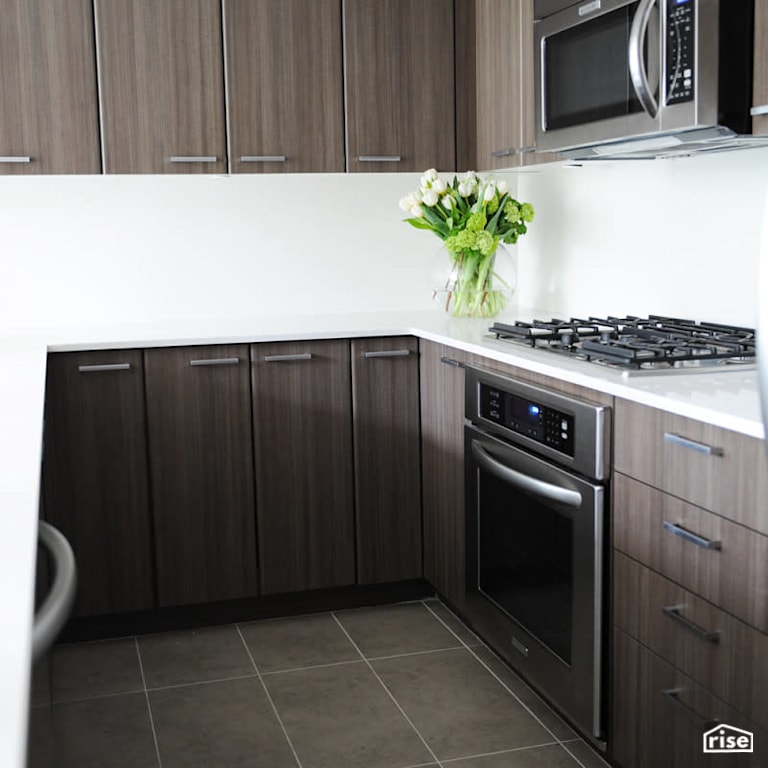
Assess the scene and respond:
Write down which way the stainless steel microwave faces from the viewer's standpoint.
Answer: facing the viewer and to the left of the viewer

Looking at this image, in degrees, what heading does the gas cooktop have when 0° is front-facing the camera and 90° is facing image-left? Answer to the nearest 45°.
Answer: approximately 45°

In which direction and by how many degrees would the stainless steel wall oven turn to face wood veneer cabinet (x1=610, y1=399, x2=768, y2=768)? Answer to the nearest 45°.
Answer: approximately 90° to its left

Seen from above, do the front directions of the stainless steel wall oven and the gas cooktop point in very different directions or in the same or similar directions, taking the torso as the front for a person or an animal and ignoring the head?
same or similar directions

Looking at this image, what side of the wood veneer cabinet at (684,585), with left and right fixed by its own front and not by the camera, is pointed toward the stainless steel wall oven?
right

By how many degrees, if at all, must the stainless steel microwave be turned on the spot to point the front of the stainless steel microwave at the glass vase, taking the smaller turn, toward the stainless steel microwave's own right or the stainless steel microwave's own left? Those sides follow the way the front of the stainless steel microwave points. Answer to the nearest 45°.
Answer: approximately 90° to the stainless steel microwave's own right

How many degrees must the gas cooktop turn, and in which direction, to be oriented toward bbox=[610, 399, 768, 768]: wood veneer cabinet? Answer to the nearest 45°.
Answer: approximately 45° to its left

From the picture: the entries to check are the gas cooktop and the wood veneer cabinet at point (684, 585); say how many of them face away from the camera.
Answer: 0

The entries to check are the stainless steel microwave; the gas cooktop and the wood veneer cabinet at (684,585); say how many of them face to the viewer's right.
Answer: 0

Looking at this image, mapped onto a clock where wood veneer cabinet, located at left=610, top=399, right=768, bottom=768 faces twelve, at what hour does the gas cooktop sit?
The gas cooktop is roughly at 4 o'clock from the wood veneer cabinet.

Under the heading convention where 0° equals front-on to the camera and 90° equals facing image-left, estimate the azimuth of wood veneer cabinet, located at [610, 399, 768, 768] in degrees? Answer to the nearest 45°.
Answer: approximately 45°

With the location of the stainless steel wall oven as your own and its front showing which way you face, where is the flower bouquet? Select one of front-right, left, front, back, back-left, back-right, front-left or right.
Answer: back-right

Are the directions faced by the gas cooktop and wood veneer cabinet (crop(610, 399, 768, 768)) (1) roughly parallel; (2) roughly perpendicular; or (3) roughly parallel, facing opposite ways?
roughly parallel

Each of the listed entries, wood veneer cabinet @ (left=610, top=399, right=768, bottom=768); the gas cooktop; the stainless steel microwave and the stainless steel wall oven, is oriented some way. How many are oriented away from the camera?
0
